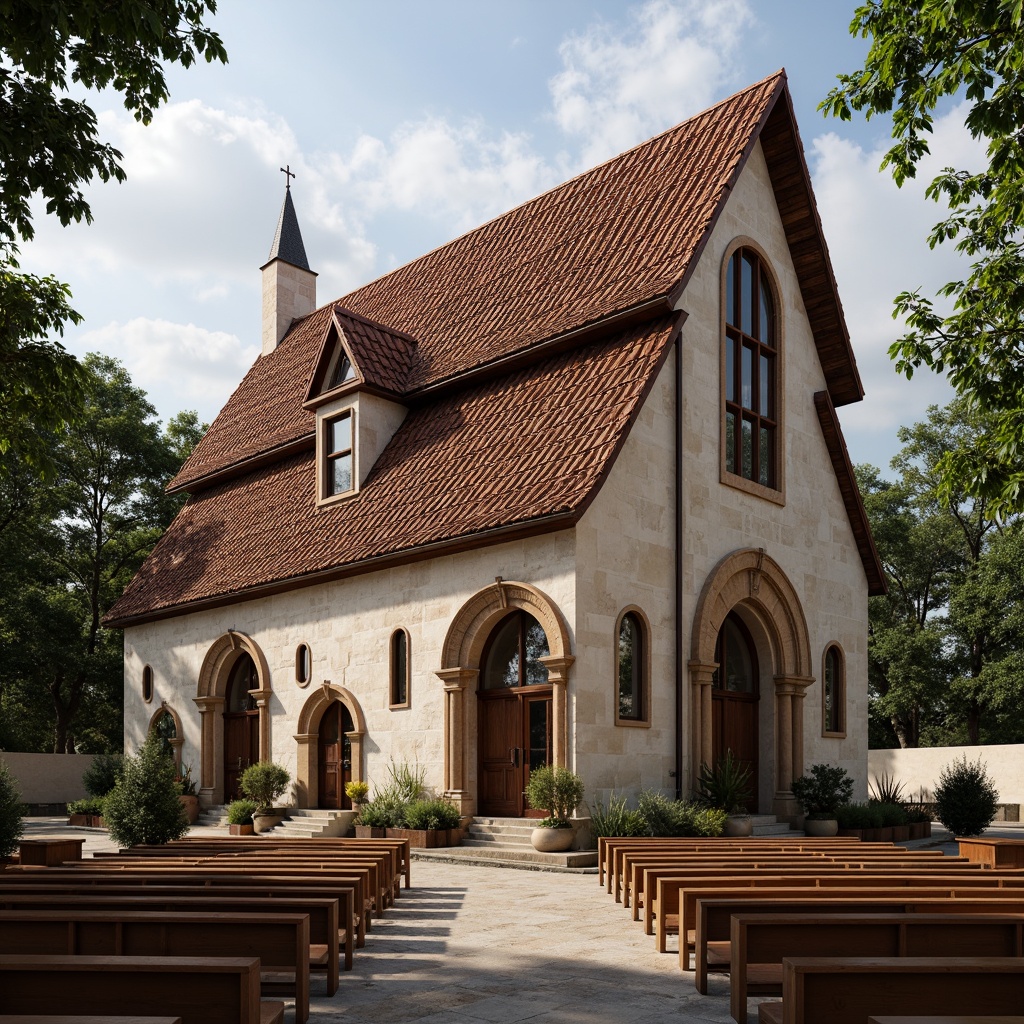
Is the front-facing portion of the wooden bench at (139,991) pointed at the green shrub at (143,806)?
yes

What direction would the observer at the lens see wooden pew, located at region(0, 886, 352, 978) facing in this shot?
facing away from the viewer

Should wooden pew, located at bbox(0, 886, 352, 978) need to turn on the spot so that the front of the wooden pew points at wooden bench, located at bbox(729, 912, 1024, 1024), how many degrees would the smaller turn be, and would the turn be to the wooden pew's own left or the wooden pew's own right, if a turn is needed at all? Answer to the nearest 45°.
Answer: approximately 135° to the wooden pew's own right

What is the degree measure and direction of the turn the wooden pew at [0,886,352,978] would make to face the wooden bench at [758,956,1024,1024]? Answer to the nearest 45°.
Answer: approximately 135° to its right

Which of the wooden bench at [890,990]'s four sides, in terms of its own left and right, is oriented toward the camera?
back

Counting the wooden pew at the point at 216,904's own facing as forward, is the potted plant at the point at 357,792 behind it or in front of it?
in front

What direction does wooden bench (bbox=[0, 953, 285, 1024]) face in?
away from the camera

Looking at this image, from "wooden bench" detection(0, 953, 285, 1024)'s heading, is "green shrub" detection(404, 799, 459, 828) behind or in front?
in front

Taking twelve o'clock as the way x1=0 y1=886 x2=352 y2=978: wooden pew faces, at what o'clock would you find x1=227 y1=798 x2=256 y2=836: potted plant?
The potted plant is roughly at 12 o'clock from the wooden pew.
